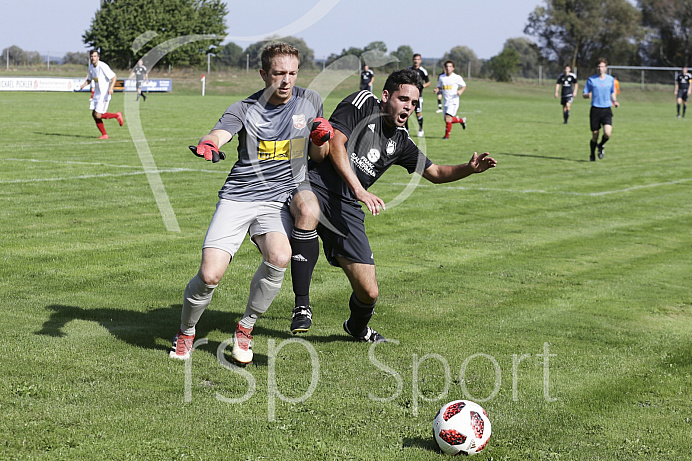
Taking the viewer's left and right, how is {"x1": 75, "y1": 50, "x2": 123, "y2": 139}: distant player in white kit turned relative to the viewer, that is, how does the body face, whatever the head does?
facing the viewer and to the left of the viewer

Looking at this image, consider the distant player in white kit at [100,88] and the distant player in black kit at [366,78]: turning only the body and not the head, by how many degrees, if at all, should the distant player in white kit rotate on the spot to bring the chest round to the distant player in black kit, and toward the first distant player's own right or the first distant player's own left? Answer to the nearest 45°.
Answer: approximately 180°

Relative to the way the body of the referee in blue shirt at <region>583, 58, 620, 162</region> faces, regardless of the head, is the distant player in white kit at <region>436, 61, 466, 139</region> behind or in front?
behind

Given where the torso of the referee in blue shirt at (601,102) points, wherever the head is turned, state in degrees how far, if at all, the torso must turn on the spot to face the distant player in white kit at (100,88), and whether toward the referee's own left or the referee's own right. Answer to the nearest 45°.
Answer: approximately 90° to the referee's own right

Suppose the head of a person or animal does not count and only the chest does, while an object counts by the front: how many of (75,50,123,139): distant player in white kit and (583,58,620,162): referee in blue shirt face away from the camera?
0

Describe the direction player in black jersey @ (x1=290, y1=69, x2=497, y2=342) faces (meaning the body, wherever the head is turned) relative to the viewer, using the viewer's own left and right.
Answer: facing the viewer and to the right of the viewer

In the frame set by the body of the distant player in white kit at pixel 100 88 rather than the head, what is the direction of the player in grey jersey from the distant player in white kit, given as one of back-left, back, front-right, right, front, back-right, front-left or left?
front-left

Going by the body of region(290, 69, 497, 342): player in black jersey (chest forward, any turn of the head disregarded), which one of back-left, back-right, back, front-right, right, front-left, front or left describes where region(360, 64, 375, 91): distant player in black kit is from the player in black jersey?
back-left

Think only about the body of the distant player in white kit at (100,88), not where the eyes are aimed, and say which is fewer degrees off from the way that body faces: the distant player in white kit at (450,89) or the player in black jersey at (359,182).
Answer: the player in black jersey

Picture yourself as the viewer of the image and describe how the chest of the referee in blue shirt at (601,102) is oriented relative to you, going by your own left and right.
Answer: facing the viewer

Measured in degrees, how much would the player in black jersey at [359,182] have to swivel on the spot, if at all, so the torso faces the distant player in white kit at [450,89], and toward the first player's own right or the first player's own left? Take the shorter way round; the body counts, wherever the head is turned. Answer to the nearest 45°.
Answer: approximately 135° to the first player's own left

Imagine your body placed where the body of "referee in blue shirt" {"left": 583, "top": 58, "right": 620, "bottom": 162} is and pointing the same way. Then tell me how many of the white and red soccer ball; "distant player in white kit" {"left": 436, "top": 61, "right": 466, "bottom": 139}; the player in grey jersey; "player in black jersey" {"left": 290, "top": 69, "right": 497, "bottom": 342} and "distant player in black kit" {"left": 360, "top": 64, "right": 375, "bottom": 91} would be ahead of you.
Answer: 3
